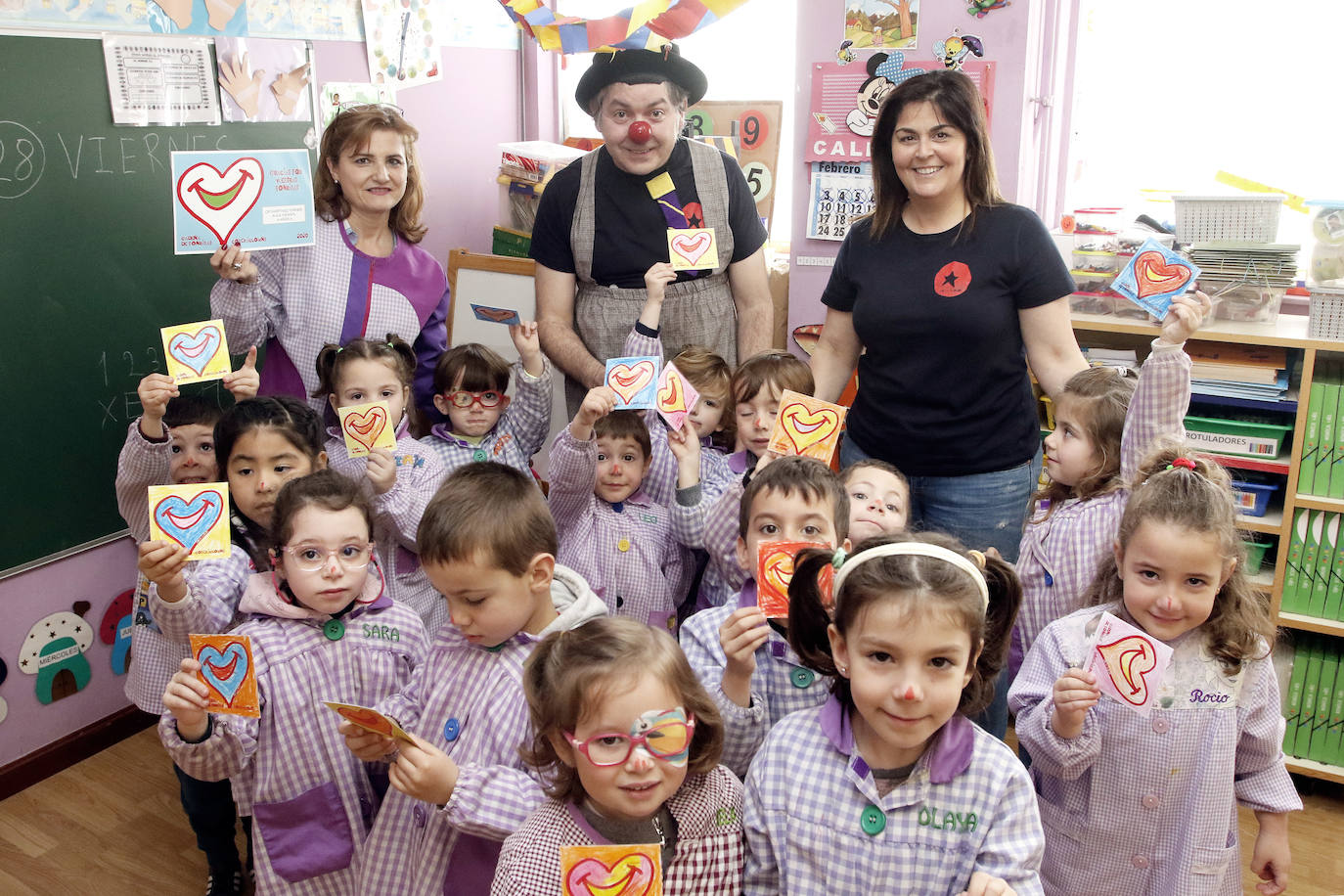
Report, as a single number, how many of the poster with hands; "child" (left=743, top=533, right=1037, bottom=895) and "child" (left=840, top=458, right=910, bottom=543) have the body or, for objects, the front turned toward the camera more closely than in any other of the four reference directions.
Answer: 3

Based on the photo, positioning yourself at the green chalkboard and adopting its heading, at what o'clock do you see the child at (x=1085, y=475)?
The child is roughly at 12 o'clock from the green chalkboard.

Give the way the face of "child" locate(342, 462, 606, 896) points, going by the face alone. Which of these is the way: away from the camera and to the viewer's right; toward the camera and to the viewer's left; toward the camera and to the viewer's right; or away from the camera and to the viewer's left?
toward the camera and to the viewer's left

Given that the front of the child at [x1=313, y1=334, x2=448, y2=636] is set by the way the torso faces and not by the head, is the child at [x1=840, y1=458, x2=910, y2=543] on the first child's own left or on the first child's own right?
on the first child's own left

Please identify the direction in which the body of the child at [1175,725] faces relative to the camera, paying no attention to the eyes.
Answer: toward the camera

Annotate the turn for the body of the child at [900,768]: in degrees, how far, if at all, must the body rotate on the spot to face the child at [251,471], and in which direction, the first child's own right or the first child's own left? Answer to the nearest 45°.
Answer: approximately 90° to the first child's own right

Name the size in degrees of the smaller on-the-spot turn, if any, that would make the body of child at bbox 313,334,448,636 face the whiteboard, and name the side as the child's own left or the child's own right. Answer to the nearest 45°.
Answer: approximately 180°

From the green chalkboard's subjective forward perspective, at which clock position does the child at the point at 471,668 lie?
The child is roughly at 1 o'clock from the green chalkboard.

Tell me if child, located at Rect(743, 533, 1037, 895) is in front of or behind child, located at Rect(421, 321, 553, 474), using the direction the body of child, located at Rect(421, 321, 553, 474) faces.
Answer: in front

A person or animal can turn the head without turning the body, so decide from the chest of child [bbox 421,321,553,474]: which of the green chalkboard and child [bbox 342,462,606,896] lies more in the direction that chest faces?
the child

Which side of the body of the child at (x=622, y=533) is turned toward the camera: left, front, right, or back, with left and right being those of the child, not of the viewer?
front

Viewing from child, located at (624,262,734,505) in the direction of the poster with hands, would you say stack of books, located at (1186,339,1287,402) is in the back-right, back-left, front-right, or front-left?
back-right

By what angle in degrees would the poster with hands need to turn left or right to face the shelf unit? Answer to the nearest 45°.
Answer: approximately 45° to its left

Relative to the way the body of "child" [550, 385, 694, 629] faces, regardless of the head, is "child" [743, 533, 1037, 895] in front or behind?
in front
